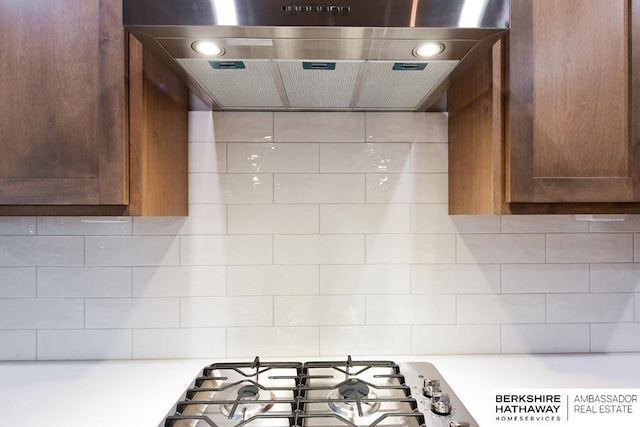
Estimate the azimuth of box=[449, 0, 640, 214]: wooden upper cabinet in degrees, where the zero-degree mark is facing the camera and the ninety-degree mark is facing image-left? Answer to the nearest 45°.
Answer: approximately 0°

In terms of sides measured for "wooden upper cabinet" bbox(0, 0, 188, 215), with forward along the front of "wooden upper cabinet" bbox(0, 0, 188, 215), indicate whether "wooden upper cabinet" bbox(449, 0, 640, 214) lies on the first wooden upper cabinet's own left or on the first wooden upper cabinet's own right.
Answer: on the first wooden upper cabinet's own left
